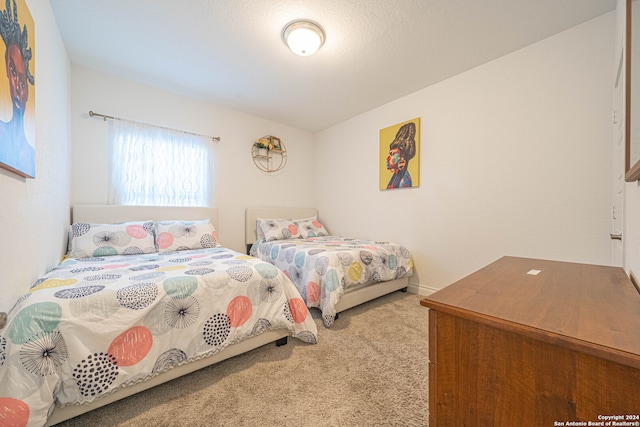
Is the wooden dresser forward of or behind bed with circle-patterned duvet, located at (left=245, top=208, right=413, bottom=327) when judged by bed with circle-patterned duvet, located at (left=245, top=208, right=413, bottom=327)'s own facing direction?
forward

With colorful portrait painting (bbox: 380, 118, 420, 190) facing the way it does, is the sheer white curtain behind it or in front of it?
in front

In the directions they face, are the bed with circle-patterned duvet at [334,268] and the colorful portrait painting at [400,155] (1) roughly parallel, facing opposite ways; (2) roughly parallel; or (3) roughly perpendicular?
roughly perpendicular

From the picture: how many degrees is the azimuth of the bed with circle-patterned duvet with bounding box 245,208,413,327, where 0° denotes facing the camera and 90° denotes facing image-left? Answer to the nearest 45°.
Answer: approximately 315°

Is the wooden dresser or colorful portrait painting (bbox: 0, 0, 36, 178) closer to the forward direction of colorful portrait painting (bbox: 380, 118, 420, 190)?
the colorful portrait painting

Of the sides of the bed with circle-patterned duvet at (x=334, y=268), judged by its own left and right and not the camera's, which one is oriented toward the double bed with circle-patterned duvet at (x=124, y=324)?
right

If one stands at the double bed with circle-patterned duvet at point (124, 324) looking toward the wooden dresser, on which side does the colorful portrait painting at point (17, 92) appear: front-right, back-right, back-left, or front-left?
back-right

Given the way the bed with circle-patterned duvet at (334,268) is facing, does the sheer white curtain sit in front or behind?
behind

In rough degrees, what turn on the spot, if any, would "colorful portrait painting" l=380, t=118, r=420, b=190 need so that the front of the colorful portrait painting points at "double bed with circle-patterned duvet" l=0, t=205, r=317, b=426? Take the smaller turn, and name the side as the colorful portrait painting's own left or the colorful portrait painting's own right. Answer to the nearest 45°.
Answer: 0° — it already faces it

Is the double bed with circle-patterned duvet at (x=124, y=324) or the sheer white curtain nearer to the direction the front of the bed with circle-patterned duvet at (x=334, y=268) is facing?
the double bed with circle-patterned duvet

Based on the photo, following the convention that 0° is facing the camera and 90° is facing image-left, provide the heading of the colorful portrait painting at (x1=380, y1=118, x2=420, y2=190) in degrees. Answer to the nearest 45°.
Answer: approximately 45°

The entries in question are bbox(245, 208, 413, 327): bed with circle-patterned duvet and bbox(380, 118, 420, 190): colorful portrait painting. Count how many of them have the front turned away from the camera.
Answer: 0

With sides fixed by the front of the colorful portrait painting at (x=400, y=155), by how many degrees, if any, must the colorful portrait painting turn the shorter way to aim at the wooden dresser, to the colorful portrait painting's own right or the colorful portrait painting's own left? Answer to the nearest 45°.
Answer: approximately 45° to the colorful portrait painting's own left
